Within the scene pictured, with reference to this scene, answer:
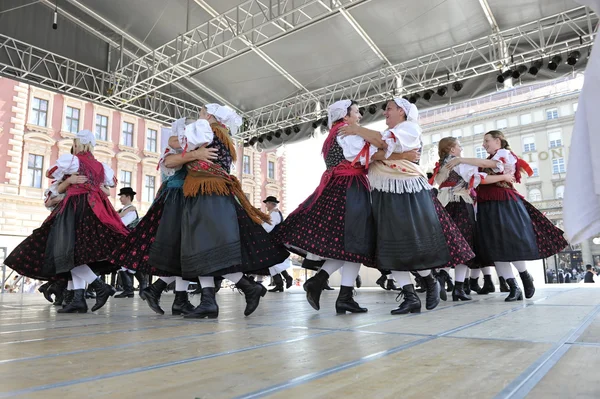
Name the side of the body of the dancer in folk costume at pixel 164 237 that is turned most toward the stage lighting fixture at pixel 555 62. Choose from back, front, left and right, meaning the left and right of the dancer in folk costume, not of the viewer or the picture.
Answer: front

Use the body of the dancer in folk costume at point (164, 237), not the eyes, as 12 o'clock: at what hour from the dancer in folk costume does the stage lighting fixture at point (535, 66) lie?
The stage lighting fixture is roughly at 11 o'clock from the dancer in folk costume.

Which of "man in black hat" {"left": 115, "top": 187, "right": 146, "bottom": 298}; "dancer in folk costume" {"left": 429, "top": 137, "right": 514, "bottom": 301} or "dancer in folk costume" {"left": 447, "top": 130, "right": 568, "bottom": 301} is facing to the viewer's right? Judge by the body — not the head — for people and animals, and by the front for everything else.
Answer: "dancer in folk costume" {"left": 429, "top": 137, "right": 514, "bottom": 301}

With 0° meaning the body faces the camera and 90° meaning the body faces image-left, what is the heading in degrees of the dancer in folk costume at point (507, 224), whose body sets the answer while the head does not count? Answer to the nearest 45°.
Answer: approximately 45°

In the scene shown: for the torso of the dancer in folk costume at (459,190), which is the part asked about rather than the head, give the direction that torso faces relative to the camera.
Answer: to the viewer's right

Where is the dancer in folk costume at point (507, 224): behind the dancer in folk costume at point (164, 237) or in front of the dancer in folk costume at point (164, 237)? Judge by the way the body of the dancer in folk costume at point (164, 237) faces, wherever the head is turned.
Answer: in front

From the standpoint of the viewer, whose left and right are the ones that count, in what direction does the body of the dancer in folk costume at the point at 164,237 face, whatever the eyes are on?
facing to the right of the viewer

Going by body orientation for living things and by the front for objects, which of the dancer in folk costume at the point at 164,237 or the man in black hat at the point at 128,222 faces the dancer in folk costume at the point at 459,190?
the dancer in folk costume at the point at 164,237

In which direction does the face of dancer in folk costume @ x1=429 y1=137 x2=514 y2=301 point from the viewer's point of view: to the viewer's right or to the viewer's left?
to the viewer's right

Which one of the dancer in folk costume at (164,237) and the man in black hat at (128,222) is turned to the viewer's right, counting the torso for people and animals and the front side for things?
the dancer in folk costume
